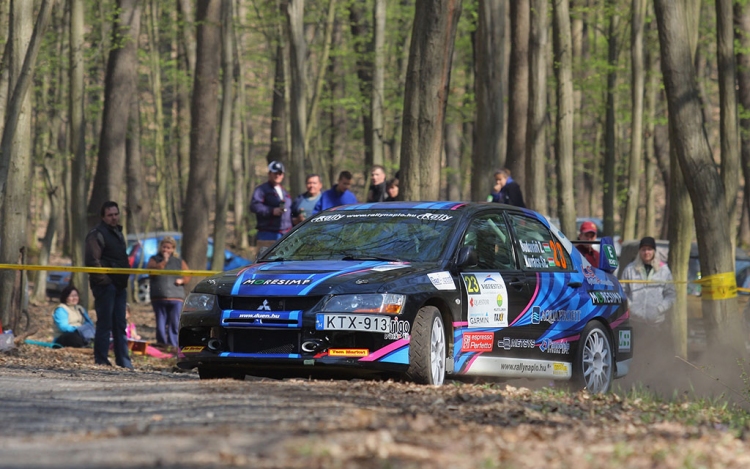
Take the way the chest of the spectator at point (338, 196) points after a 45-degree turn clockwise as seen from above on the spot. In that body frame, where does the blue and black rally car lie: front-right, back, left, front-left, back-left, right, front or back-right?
front

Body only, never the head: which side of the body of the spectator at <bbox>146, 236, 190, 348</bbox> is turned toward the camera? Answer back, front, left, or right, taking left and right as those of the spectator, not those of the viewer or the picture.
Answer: front

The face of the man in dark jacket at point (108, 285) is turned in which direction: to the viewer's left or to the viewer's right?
to the viewer's right

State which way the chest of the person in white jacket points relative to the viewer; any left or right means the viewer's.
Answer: facing the viewer

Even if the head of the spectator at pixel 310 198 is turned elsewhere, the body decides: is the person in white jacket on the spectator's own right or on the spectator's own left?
on the spectator's own left

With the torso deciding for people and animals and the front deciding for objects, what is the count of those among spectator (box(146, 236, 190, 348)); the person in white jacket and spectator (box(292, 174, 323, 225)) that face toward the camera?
3

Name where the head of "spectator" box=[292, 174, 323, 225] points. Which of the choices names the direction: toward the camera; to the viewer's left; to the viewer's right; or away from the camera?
toward the camera

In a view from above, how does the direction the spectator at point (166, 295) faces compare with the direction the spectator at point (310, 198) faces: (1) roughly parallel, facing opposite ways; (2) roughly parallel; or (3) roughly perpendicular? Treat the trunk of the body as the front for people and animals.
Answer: roughly parallel

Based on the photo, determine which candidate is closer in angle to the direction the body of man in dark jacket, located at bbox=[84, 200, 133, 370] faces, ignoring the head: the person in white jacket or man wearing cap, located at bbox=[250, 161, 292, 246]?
the person in white jacket

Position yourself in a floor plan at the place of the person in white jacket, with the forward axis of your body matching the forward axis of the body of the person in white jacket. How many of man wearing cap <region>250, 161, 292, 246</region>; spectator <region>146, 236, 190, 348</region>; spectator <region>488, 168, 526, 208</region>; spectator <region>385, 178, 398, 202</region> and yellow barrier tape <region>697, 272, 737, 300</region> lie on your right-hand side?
4

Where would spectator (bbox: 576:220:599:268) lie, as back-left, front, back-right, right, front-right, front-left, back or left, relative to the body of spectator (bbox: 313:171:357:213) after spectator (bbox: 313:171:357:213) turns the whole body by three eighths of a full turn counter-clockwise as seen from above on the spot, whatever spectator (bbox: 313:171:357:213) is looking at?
right

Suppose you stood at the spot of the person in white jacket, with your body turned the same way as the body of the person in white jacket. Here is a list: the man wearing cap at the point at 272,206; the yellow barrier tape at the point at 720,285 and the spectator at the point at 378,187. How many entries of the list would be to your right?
2

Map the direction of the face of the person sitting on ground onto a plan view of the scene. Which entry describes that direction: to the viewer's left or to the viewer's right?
to the viewer's right

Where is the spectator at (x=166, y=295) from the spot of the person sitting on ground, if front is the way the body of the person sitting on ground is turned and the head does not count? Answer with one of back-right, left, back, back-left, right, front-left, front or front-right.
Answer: left
